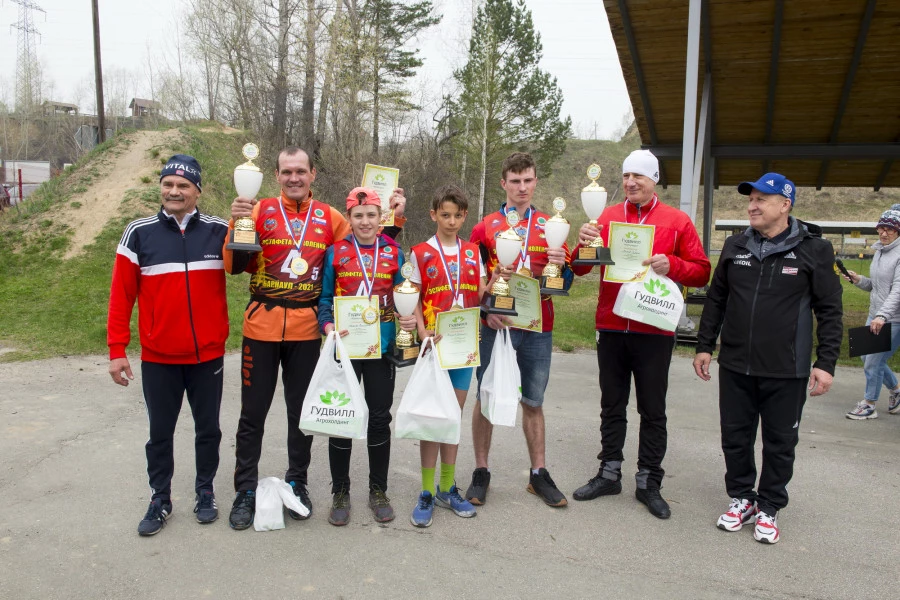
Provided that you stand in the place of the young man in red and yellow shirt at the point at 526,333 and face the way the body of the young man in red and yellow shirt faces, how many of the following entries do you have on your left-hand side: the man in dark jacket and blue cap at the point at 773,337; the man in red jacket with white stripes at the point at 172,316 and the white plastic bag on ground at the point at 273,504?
1

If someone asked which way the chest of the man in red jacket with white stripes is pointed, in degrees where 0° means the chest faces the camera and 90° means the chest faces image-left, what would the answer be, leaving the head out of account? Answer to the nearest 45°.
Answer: approximately 0°

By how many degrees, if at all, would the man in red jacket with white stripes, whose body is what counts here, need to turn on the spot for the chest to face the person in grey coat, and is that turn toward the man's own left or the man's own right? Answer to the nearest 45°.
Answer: approximately 90° to the man's own left

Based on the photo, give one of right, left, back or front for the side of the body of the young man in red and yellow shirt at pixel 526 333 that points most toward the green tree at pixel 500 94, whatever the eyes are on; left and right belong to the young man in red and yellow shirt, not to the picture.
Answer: back

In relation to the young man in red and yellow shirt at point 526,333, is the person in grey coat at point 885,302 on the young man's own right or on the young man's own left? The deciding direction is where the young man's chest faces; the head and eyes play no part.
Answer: on the young man's own left

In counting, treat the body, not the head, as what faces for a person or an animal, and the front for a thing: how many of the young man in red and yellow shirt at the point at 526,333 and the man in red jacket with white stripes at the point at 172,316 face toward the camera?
2

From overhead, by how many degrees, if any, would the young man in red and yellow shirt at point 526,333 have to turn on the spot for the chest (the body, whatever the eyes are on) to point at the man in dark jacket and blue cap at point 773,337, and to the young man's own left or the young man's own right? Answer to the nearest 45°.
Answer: approximately 90° to the young man's own left

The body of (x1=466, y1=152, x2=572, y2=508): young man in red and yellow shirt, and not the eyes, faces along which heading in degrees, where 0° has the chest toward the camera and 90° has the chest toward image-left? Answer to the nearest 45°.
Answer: approximately 0°

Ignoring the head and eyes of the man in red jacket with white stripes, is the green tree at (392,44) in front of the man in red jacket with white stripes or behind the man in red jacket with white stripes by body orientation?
behind

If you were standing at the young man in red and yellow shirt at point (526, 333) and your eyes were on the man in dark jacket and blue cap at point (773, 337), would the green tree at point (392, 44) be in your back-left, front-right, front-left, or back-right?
back-left

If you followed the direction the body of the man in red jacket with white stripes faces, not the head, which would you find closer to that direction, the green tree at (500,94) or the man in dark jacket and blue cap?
the man in dark jacket and blue cap
